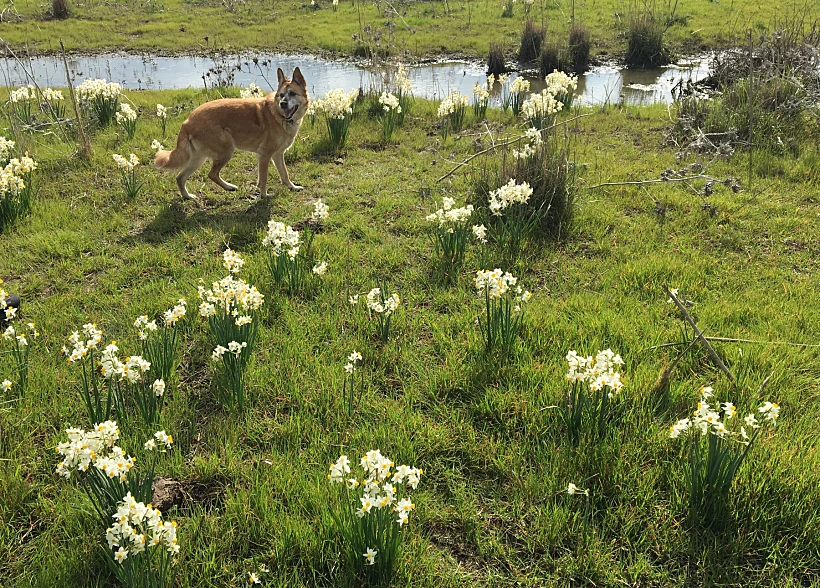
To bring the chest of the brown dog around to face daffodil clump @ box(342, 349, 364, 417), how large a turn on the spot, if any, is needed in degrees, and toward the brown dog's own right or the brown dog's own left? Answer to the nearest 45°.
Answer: approximately 90° to the brown dog's own right

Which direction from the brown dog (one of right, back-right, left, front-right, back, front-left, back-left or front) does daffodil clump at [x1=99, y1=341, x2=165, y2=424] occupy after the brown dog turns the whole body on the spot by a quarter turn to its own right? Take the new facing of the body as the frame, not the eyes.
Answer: front

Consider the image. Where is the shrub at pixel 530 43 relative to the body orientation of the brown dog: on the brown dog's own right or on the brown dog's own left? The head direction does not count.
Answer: on the brown dog's own left

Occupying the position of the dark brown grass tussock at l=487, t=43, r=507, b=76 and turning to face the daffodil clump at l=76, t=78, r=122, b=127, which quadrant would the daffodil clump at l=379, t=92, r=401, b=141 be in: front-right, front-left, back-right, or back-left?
front-left

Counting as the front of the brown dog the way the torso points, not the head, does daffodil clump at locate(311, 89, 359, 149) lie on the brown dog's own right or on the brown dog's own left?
on the brown dog's own left

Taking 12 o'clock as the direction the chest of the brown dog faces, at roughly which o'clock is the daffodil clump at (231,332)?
The daffodil clump is roughly at 3 o'clock from the brown dog.

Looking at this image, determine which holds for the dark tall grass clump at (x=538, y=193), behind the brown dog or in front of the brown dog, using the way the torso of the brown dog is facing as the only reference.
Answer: in front

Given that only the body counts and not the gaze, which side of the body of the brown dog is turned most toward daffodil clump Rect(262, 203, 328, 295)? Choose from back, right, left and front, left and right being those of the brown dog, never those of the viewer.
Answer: right

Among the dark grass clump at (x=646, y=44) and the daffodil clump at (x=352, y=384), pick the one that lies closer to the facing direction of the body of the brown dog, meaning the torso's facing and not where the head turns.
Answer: the dark grass clump

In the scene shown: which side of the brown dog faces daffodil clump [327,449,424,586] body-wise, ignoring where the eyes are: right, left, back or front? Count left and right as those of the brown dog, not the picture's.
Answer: right

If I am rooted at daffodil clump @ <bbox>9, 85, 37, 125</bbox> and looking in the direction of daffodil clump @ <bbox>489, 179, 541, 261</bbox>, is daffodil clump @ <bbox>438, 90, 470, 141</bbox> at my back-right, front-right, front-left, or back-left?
front-left

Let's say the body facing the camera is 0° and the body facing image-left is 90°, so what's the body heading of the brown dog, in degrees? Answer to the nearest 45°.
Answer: approximately 270°

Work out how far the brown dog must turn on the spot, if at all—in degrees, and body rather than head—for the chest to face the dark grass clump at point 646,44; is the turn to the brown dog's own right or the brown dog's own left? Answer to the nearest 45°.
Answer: approximately 45° to the brown dog's own left

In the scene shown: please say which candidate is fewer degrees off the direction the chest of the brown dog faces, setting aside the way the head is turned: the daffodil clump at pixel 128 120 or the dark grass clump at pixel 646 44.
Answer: the dark grass clump

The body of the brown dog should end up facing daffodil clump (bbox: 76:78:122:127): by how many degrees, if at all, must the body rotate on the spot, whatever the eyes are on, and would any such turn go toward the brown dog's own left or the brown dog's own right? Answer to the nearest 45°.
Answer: approximately 135° to the brown dog's own left
